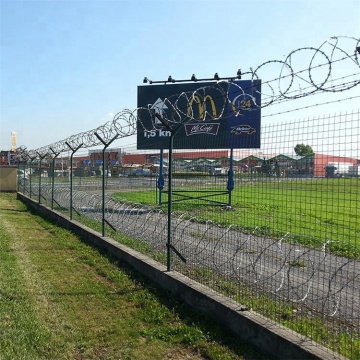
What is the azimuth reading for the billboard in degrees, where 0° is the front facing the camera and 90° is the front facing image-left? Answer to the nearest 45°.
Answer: approximately 0°
